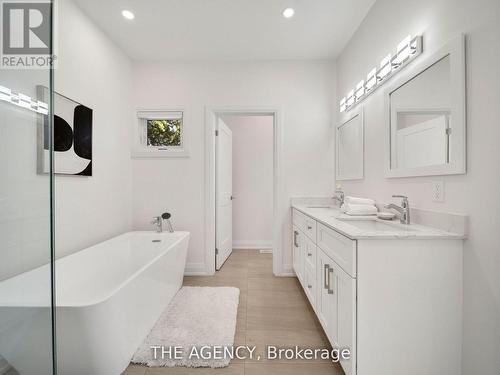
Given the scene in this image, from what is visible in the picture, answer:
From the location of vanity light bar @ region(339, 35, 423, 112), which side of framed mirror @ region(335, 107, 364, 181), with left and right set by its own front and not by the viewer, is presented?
left

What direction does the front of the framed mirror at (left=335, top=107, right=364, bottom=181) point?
to the viewer's left

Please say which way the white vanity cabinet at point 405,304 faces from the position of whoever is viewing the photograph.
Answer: facing to the left of the viewer

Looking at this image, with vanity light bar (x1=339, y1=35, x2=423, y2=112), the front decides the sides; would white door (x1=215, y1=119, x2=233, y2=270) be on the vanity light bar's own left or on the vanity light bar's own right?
on the vanity light bar's own right

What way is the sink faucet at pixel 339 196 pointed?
to the viewer's left

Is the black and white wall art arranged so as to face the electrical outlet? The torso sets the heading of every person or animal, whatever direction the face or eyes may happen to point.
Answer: yes

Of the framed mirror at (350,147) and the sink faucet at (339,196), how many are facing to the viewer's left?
2

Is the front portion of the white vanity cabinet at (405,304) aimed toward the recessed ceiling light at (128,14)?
yes
